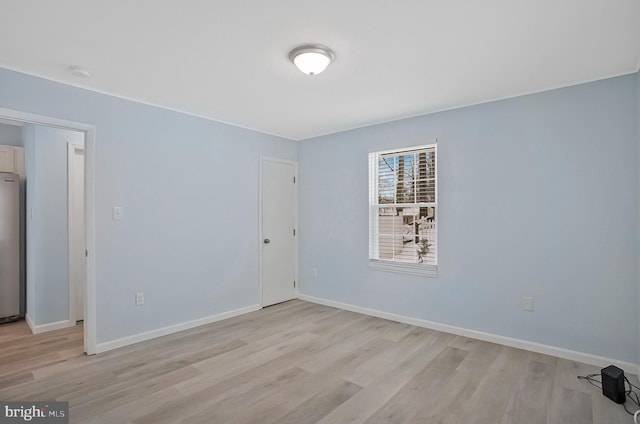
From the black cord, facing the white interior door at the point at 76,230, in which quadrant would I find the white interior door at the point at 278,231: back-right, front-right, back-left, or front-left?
front-right

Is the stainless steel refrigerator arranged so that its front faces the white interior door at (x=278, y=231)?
no

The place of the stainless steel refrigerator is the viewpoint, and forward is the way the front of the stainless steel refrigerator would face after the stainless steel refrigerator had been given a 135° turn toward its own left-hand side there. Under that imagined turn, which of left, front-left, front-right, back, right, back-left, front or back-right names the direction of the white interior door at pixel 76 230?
right

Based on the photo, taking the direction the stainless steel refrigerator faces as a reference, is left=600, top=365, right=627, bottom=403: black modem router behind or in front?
in front

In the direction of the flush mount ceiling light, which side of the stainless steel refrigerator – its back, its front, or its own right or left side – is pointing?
front
